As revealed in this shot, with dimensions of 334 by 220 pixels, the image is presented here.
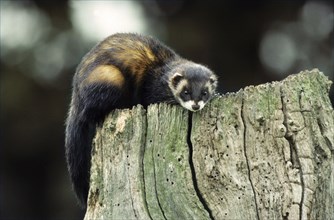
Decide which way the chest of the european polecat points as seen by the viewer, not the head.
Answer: to the viewer's right
